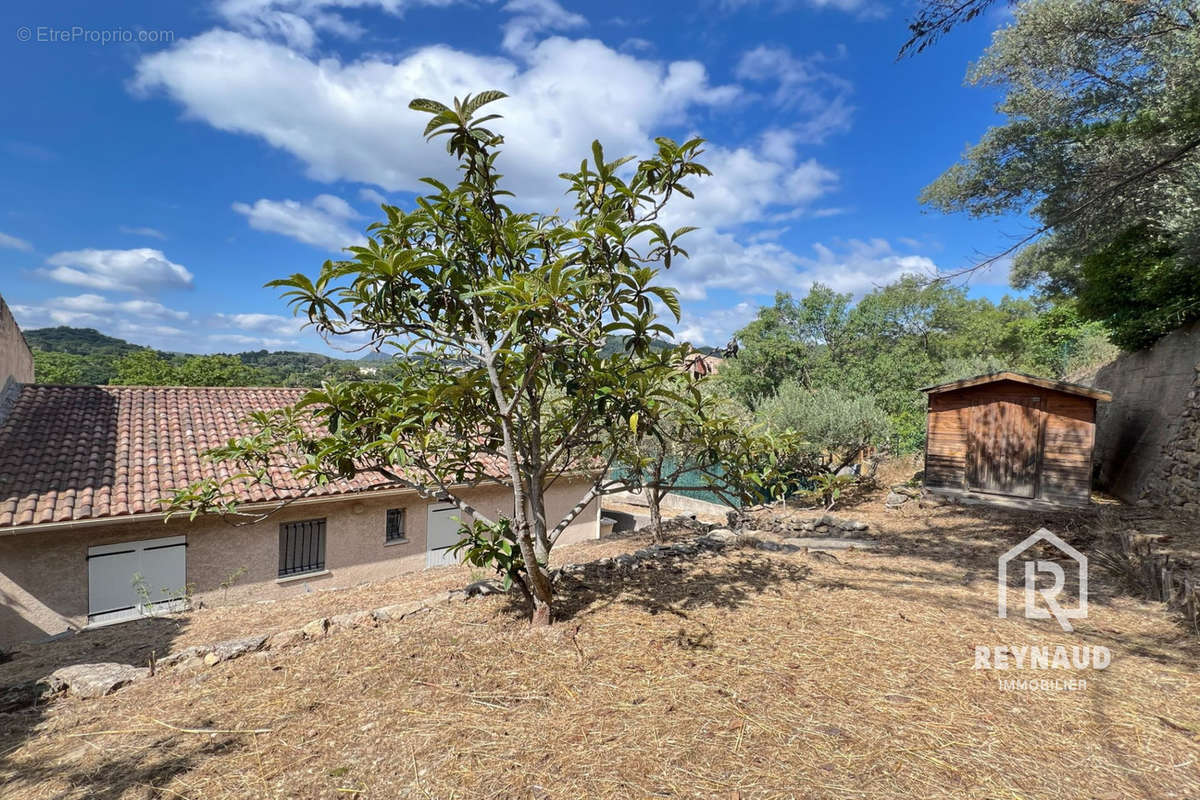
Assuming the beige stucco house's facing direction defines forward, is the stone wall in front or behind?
in front

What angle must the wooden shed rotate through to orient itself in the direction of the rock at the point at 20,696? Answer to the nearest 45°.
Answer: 0° — it already faces it

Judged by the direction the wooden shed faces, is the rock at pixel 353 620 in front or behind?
in front

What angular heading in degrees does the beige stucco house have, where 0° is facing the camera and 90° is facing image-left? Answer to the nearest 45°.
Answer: approximately 315°

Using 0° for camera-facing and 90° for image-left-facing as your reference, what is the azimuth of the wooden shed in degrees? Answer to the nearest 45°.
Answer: approximately 0°

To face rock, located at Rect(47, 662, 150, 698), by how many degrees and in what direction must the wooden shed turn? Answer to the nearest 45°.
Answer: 0° — it already faces it

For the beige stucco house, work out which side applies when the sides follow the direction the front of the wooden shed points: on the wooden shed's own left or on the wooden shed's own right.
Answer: on the wooden shed's own right

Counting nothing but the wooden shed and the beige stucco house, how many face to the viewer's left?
0
